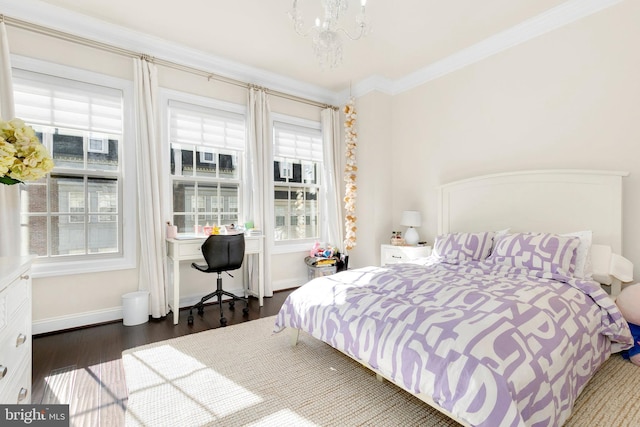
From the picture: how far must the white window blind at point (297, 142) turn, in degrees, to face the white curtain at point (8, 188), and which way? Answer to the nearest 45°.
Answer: approximately 90° to its right

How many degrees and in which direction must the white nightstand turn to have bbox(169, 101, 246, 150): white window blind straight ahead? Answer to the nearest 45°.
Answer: approximately 45° to its right

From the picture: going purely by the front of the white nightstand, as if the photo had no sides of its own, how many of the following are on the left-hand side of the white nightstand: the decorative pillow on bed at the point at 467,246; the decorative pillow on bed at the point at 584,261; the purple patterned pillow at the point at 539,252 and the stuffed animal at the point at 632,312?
4

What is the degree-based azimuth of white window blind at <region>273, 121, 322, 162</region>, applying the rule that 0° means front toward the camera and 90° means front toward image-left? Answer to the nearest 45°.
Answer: approximately 315°

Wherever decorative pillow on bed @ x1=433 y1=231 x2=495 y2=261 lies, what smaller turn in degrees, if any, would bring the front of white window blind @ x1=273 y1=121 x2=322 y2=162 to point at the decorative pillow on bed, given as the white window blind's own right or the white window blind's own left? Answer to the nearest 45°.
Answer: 0° — it already faces it

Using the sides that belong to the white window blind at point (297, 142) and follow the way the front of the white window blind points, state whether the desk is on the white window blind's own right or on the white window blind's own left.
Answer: on the white window blind's own right

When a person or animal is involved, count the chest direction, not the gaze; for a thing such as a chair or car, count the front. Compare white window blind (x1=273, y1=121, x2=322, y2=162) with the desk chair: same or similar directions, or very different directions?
very different directions

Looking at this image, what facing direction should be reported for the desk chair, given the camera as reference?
facing away from the viewer and to the left of the viewer

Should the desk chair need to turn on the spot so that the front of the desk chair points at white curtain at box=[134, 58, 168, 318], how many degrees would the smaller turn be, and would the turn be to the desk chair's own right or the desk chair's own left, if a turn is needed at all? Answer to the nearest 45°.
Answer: approximately 45° to the desk chair's own left

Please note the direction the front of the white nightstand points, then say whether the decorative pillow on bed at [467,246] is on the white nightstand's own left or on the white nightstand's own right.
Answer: on the white nightstand's own left

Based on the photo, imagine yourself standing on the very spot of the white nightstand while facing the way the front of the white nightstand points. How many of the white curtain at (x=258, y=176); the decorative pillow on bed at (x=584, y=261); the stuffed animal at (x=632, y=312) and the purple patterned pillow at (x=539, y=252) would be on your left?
3

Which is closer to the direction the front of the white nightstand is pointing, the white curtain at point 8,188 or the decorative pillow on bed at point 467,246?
the white curtain

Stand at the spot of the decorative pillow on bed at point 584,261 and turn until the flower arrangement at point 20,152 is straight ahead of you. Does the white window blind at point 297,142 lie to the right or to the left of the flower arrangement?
right
